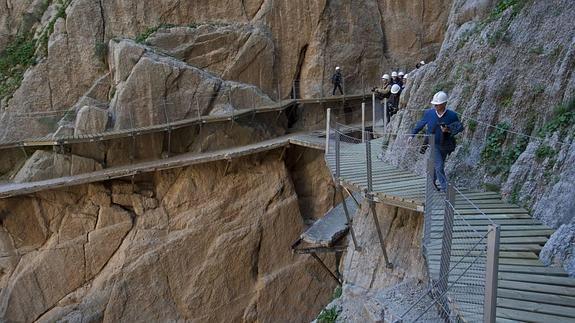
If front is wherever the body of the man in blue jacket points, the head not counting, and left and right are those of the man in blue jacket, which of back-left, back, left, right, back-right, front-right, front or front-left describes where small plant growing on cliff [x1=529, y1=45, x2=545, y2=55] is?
back-left

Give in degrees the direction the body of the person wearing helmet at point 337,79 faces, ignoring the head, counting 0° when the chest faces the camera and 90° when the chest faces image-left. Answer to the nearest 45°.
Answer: approximately 0°

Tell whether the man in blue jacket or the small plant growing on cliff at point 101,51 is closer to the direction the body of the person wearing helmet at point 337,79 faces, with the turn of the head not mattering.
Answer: the man in blue jacket

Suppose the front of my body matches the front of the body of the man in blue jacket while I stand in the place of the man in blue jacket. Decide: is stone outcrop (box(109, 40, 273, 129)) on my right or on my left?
on my right

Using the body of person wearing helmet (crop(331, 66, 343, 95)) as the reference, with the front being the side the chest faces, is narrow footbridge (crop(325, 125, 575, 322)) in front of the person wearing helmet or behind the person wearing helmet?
in front

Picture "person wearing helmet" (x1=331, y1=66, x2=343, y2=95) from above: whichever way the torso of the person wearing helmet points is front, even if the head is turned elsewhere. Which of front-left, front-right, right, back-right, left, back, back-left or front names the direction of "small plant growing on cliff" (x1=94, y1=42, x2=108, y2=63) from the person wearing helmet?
right

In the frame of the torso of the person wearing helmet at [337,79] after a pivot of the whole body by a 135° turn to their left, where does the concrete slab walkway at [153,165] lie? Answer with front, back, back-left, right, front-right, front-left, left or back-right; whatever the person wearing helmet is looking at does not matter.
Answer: back
